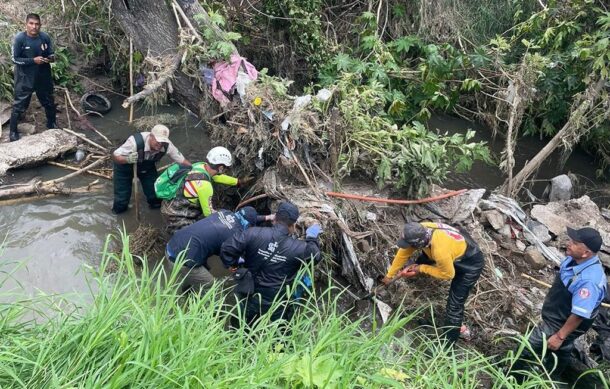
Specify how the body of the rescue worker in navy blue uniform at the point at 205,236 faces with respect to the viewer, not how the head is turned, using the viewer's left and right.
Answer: facing away from the viewer and to the right of the viewer

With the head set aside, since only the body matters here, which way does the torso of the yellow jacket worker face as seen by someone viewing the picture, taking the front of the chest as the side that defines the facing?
to the viewer's left

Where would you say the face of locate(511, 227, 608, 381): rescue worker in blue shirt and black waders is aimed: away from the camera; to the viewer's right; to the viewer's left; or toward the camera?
to the viewer's left

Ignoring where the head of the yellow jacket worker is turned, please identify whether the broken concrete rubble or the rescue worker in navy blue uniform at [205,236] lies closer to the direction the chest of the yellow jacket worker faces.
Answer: the rescue worker in navy blue uniform

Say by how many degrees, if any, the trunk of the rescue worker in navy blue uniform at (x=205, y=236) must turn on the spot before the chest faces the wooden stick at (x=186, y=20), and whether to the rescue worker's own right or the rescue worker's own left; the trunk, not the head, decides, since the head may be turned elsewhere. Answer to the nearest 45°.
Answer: approximately 45° to the rescue worker's own left

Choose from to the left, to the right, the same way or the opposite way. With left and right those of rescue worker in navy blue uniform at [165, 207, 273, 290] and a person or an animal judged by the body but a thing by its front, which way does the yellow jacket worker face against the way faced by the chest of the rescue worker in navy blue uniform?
the opposite way

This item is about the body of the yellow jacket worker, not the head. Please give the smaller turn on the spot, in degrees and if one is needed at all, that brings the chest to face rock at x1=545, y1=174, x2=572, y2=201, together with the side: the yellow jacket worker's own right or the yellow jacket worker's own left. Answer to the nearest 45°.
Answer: approximately 90° to the yellow jacket worker's own right

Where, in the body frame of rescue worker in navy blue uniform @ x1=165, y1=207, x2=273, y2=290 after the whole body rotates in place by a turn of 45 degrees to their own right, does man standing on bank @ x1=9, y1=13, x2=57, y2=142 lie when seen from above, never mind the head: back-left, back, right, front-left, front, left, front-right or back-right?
back-left

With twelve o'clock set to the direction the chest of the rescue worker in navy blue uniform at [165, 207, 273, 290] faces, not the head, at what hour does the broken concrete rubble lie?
The broken concrete rubble is roughly at 1 o'clock from the rescue worker in navy blue uniform.

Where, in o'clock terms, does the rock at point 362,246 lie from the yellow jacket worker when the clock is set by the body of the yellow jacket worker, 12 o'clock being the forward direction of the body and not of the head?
The rock is roughly at 1 o'clock from the yellow jacket worker.

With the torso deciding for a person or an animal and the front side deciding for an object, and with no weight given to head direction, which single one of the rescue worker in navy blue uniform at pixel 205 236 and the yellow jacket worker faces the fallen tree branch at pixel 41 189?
the yellow jacket worker

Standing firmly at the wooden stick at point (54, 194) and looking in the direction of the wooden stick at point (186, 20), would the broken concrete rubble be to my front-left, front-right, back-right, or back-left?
front-right

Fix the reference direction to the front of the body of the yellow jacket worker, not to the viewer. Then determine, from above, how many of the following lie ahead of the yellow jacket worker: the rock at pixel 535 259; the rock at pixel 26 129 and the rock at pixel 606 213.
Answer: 1

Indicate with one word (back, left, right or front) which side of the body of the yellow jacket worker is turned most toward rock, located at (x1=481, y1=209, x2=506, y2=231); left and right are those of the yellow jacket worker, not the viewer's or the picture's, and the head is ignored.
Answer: right

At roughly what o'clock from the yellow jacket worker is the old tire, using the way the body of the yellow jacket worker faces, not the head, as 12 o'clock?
The old tire is roughly at 1 o'clock from the yellow jacket worker.

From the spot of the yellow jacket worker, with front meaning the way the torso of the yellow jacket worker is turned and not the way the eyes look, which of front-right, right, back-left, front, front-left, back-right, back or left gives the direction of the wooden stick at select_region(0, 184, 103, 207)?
front

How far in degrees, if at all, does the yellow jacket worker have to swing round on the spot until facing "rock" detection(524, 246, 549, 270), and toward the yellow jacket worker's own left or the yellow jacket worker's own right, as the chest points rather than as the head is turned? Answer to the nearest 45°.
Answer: approximately 135° to the yellow jacket worker's own right

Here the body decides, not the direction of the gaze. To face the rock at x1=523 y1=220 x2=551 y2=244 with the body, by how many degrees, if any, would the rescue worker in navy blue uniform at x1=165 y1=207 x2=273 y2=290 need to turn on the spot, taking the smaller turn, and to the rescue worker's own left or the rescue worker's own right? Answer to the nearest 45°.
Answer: approximately 45° to the rescue worker's own right

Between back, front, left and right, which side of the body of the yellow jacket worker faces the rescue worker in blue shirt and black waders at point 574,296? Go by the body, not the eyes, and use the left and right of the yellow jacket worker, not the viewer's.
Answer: back
